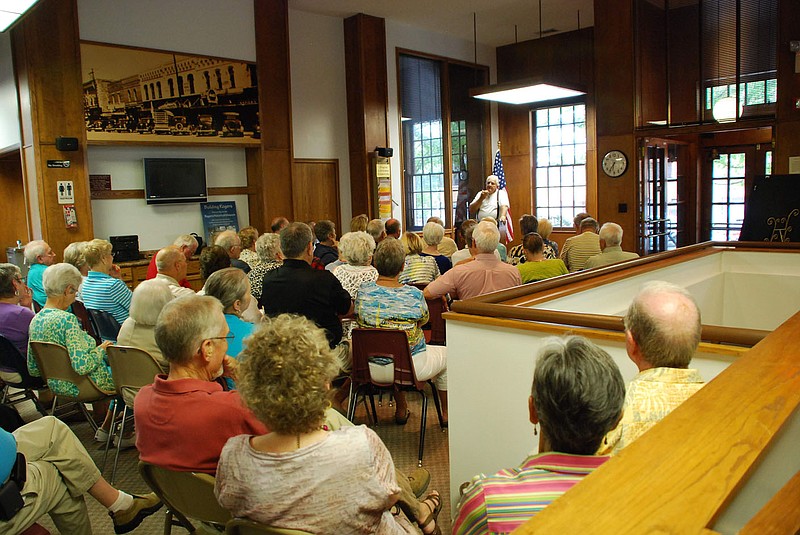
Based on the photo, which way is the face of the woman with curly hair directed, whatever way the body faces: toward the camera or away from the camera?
away from the camera

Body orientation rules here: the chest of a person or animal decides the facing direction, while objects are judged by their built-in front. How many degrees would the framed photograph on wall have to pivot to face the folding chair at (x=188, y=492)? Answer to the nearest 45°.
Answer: approximately 45° to its right

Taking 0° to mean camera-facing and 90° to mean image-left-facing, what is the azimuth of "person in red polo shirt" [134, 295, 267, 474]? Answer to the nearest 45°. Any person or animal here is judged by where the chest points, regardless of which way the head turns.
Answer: approximately 225°

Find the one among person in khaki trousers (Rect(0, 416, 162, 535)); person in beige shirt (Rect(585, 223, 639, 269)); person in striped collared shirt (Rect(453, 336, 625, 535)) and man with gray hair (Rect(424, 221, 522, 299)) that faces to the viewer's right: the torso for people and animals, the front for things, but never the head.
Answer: person in khaki trousers (Rect(0, 416, 162, 535))

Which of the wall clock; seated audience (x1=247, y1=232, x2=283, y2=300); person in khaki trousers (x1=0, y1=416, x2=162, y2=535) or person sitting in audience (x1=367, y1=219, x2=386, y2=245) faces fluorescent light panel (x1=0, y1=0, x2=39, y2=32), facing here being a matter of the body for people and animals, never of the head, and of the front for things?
the wall clock

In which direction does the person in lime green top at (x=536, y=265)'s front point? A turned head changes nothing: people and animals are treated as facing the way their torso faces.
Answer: away from the camera

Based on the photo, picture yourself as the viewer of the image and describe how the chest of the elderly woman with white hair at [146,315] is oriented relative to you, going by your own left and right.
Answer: facing away from the viewer and to the right of the viewer

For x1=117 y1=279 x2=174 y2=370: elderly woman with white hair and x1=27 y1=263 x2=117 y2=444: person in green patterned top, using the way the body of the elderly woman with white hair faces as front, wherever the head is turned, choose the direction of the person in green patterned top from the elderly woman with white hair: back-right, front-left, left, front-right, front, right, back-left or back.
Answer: left

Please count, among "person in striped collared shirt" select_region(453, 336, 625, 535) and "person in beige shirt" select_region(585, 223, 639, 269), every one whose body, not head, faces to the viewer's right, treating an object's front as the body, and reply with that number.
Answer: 0

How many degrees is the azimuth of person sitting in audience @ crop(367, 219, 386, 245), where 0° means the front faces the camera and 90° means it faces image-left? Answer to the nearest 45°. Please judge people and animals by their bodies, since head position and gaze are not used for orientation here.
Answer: approximately 225°

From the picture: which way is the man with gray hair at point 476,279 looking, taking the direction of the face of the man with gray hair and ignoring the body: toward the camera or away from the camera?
away from the camera

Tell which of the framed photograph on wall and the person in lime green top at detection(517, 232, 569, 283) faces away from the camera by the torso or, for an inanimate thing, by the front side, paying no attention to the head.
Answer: the person in lime green top

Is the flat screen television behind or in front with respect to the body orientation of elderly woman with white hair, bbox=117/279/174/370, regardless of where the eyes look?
in front

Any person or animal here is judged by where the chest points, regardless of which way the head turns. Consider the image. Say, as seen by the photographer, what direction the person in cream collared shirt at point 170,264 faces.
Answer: facing away from the viewer and to the right of the viewer
